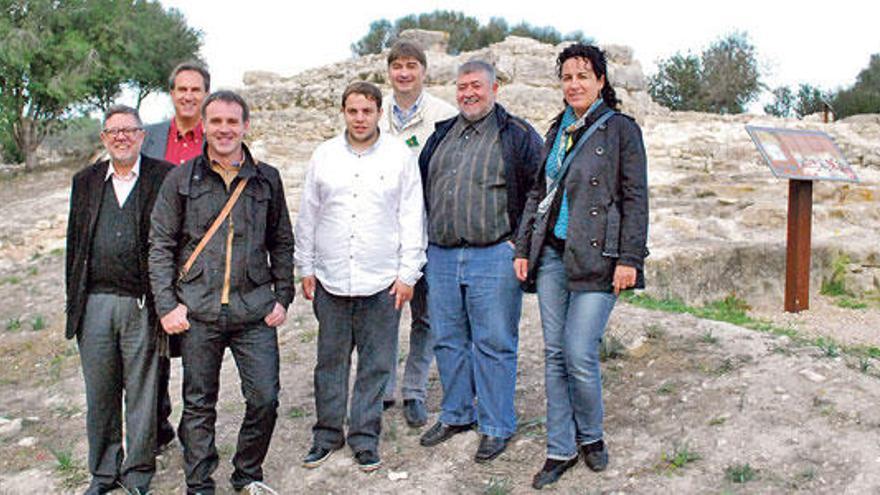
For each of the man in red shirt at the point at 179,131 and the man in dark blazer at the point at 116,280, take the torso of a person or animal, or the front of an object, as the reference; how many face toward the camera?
2

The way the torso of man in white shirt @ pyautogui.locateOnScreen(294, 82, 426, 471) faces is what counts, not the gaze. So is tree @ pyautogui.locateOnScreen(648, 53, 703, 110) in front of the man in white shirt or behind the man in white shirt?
behind

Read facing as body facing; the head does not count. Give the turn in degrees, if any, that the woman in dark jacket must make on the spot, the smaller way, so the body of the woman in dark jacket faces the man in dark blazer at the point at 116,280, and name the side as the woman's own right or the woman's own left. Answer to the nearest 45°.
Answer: approximately 45° to the woman's own right

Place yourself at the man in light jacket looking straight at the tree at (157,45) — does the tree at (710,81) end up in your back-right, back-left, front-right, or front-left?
front-right

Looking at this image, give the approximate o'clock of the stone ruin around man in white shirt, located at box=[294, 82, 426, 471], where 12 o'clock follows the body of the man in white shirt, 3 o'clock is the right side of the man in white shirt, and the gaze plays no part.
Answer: The stone ruin is roughly at 7 o'clock from the man in white shirt.

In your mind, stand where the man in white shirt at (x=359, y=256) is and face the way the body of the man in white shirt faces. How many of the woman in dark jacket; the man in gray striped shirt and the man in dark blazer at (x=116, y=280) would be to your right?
1

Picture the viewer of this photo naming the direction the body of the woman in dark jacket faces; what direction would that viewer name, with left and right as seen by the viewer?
facing the viewer and to the left of the viewer

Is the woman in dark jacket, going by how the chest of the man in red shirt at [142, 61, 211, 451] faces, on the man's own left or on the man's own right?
on the man's own left

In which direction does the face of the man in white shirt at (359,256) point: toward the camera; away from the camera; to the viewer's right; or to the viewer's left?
toward the camera

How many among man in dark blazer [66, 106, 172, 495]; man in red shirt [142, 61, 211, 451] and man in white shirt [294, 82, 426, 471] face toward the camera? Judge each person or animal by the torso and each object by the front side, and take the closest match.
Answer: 3

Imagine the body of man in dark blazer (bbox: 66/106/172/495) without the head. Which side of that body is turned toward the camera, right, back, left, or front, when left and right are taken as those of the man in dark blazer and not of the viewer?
front

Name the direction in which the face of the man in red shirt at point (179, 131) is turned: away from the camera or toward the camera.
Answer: toward the camera

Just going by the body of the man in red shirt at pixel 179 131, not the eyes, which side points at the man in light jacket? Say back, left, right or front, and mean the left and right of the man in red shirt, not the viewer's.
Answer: left

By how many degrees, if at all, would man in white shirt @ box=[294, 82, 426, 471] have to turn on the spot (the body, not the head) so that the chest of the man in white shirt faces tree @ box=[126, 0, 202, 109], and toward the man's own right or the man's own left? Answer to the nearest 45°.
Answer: approximately 180°

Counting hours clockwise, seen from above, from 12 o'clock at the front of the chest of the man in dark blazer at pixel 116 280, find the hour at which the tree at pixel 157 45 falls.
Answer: The tree is roughly at 6 o'clock from the man in dark blazer.

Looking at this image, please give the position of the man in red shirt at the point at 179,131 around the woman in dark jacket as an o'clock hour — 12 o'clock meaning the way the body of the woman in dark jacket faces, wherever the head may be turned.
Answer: The man in red shirt is roughly at 2 o'clock from the woman in dark jacket.

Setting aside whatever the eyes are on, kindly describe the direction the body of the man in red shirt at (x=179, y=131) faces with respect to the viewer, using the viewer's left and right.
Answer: facing the viewer

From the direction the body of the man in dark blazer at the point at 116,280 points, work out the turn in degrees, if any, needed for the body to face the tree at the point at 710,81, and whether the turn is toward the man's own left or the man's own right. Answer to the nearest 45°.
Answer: approximately 135° to the man's own left
